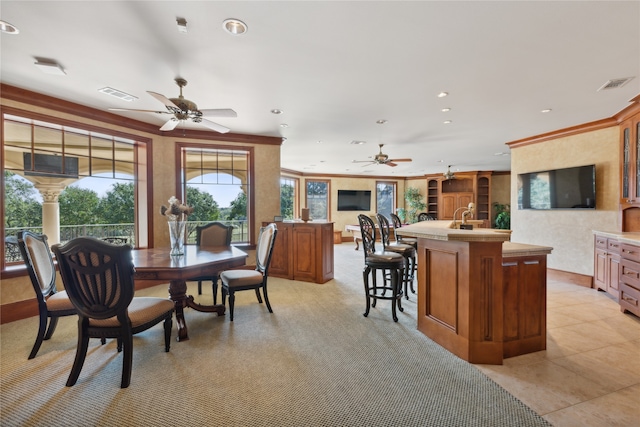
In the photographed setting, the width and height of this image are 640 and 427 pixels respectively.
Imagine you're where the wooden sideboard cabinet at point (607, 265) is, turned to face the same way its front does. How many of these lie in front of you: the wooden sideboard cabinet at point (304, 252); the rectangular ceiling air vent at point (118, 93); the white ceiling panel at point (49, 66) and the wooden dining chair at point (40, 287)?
4

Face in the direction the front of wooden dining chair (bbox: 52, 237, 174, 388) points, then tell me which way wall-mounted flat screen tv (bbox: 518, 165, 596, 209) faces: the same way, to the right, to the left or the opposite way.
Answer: to the left

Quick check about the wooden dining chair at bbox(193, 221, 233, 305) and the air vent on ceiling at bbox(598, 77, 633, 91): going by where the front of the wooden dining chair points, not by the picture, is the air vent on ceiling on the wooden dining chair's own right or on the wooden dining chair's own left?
on the wooden dining chair's own left

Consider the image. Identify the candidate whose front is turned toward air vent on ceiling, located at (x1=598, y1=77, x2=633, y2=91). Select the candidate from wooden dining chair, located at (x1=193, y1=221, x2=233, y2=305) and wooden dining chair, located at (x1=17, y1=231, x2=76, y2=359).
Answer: wooden dining chair, located at (x1=17, y1=231, x2=76, y2=359)

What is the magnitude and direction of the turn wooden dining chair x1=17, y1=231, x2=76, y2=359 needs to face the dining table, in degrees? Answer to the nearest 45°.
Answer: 0° — it already faces it

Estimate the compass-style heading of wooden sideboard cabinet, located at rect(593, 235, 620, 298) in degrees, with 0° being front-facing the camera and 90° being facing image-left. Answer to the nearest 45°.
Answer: approximately 45°

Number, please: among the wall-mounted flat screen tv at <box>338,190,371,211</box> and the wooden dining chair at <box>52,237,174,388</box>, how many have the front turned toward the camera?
1

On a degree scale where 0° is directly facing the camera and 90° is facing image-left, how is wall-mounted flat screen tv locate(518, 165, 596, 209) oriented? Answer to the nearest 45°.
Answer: approximately 45°

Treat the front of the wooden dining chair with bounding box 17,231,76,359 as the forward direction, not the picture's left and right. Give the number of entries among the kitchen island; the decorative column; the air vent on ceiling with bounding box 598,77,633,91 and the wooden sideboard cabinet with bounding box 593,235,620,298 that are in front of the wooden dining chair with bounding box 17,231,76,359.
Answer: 3

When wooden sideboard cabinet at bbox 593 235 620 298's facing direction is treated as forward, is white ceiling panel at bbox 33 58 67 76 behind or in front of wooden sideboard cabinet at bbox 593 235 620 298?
in front

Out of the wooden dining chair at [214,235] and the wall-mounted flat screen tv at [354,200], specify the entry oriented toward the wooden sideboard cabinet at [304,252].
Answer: the wall-mounted flat screen tv

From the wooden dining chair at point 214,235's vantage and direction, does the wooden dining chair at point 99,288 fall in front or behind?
in front
